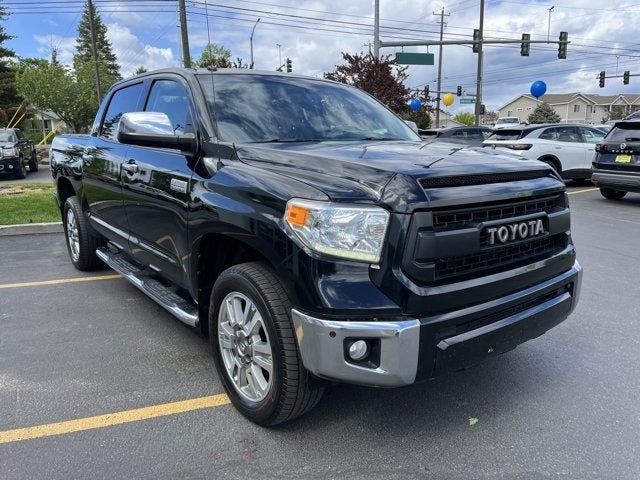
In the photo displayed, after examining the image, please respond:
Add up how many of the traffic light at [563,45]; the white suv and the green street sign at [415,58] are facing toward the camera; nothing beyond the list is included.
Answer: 2

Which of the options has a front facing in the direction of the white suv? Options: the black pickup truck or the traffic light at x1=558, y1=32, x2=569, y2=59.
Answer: the traffic light

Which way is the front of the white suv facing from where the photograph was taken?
facing away from the viewer and to the right of the viewer

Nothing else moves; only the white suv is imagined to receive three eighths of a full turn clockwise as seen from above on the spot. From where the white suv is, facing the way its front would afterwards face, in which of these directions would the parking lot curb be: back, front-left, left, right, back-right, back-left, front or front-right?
front-right

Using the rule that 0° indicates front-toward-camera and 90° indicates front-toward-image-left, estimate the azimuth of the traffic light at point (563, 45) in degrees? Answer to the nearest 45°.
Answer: approximately 0°

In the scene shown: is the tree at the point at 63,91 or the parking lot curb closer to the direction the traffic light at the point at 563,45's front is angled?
the parking lot curb

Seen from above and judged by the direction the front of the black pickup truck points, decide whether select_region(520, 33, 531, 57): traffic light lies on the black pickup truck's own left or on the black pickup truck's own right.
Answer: on the black pickup truck's own left

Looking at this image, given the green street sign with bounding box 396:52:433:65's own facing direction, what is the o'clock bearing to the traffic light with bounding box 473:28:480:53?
The traffic light is roughly at 8 o'clock from the green street sign.

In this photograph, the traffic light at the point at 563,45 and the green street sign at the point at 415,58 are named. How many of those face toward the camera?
2

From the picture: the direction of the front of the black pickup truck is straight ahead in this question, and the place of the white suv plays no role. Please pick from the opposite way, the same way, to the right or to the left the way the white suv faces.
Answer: to the left

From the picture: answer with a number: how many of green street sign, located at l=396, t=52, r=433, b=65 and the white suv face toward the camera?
1
